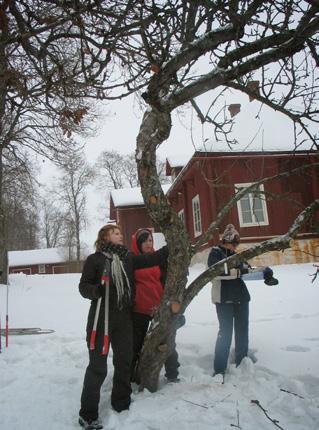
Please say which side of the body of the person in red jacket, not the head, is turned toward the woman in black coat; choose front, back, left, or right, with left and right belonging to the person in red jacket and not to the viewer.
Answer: right

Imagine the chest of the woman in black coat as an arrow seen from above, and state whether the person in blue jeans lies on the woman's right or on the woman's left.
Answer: on the woman's left

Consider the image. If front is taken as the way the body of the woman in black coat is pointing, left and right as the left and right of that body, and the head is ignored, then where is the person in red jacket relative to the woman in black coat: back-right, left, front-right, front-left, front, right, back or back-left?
left

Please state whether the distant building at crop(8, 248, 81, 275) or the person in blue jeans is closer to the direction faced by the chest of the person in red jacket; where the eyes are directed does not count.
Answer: the person in blue jeans

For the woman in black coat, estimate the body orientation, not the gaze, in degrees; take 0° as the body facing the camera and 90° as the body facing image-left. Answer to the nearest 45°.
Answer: approximately 315°

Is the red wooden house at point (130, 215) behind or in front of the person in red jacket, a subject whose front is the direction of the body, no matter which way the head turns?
behind

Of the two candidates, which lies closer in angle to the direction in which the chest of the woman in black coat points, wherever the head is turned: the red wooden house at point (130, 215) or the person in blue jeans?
the person in blue jeans

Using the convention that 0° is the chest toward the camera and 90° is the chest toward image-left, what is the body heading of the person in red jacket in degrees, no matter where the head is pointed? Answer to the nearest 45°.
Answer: approximately 315°

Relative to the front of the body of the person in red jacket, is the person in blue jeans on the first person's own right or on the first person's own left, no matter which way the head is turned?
on the first person's own left

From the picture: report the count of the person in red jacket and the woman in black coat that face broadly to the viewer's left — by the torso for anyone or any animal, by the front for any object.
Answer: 0
